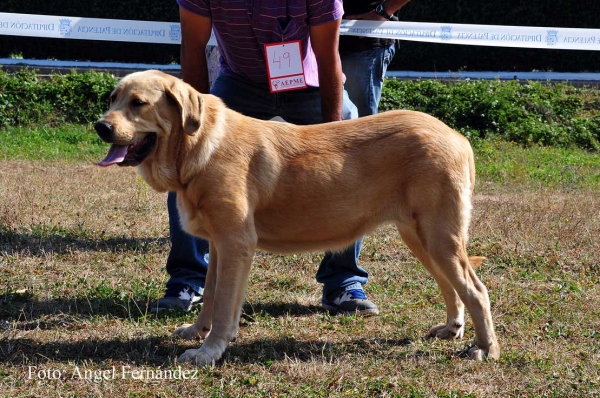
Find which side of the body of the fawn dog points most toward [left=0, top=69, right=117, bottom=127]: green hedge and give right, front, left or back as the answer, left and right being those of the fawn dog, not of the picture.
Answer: right

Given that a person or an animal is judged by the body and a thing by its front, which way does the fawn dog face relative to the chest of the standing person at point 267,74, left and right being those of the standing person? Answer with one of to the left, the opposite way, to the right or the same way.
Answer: to the right

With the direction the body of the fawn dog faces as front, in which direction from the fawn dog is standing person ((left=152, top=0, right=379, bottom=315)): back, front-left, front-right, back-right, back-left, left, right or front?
right

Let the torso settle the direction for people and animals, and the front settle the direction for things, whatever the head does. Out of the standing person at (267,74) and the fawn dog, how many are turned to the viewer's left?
1

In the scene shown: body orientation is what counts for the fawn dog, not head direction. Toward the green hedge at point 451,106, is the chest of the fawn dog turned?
no

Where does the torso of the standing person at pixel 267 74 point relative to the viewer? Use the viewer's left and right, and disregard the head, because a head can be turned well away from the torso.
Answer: facing the viewer

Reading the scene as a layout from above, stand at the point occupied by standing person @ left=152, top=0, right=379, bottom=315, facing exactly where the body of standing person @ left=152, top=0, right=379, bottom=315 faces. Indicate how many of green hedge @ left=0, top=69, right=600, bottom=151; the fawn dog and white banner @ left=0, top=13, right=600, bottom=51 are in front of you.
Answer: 1

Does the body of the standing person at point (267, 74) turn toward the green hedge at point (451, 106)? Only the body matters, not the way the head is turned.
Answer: no

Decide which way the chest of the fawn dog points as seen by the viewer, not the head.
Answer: to the viewer's left

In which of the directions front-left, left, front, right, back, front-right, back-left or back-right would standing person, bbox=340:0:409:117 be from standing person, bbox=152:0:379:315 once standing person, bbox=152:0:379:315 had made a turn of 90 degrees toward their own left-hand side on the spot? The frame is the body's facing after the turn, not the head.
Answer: front-left

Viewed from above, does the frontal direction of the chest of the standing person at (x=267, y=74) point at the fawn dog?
yes

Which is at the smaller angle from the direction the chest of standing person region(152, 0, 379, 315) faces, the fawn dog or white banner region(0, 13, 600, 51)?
the fawn dog

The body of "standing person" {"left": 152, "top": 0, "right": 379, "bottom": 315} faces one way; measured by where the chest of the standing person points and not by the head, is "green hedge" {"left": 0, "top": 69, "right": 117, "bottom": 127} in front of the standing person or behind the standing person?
behind
